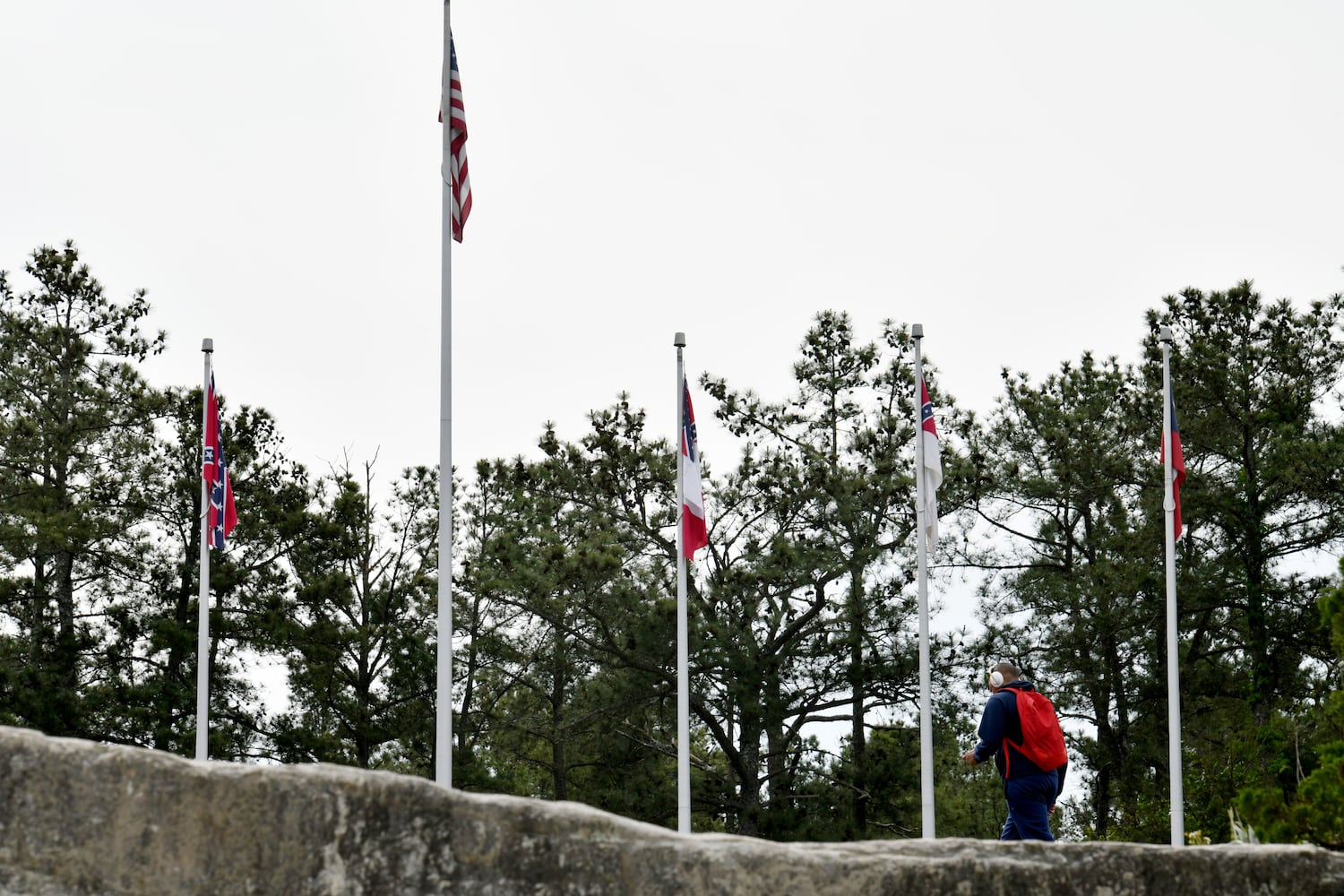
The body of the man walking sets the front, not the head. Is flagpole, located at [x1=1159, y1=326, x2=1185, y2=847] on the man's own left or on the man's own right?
on the man's own right

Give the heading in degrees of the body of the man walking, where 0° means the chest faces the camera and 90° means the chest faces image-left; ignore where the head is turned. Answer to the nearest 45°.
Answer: approximately 135°

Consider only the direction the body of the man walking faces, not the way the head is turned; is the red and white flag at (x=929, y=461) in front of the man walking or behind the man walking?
in front

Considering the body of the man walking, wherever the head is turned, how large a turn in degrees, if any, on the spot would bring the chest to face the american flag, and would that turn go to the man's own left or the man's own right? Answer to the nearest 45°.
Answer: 0° — they already face it

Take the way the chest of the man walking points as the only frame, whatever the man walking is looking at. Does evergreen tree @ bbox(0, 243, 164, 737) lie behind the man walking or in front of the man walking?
in front

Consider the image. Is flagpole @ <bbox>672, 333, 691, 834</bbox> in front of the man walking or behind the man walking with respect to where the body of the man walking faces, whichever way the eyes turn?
in front
